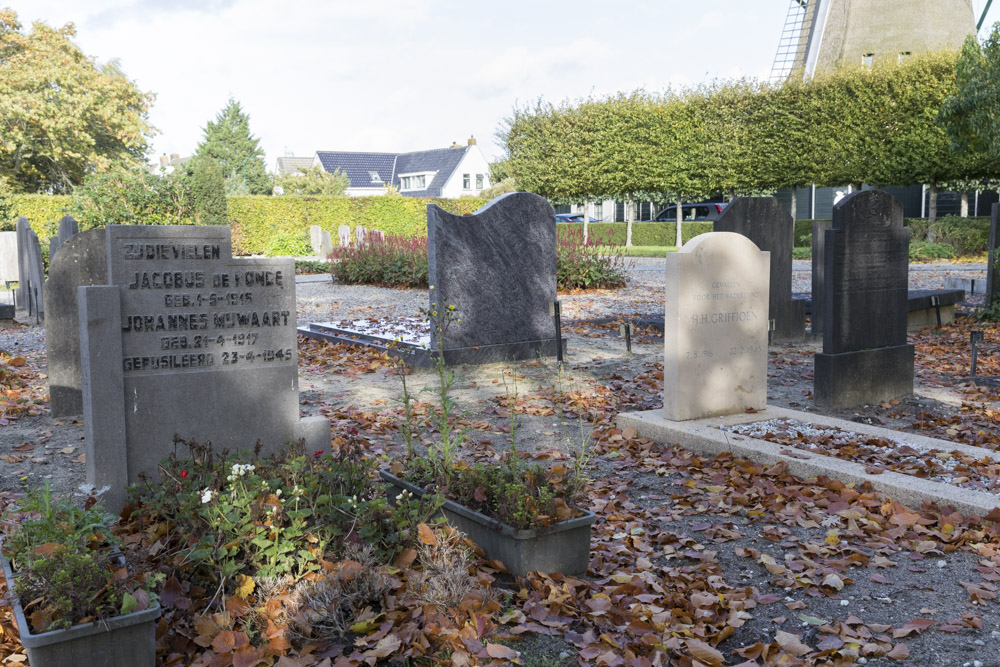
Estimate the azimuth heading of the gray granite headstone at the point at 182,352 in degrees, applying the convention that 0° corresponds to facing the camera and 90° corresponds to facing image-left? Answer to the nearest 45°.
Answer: approximately 315°

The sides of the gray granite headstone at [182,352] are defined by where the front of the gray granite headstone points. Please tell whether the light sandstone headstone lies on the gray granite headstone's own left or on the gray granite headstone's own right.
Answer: on the gray granite headstone's own left

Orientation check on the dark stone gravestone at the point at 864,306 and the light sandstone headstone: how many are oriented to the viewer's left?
0

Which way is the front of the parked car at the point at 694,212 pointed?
to the viewer's left

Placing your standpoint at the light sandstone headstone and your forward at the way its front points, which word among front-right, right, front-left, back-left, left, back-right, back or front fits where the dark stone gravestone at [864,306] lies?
left

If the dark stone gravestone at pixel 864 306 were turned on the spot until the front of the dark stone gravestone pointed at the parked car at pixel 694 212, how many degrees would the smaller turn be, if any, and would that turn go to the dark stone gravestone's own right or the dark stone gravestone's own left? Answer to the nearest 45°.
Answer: approximately 135° to the dark stone gravestone's own left

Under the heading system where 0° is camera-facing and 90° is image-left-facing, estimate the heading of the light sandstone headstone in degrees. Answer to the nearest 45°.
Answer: approximately 315°

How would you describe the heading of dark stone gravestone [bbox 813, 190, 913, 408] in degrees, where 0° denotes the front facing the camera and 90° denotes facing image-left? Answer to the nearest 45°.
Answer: approximately 315°

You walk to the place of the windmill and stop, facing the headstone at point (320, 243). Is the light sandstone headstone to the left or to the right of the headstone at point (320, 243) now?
left
